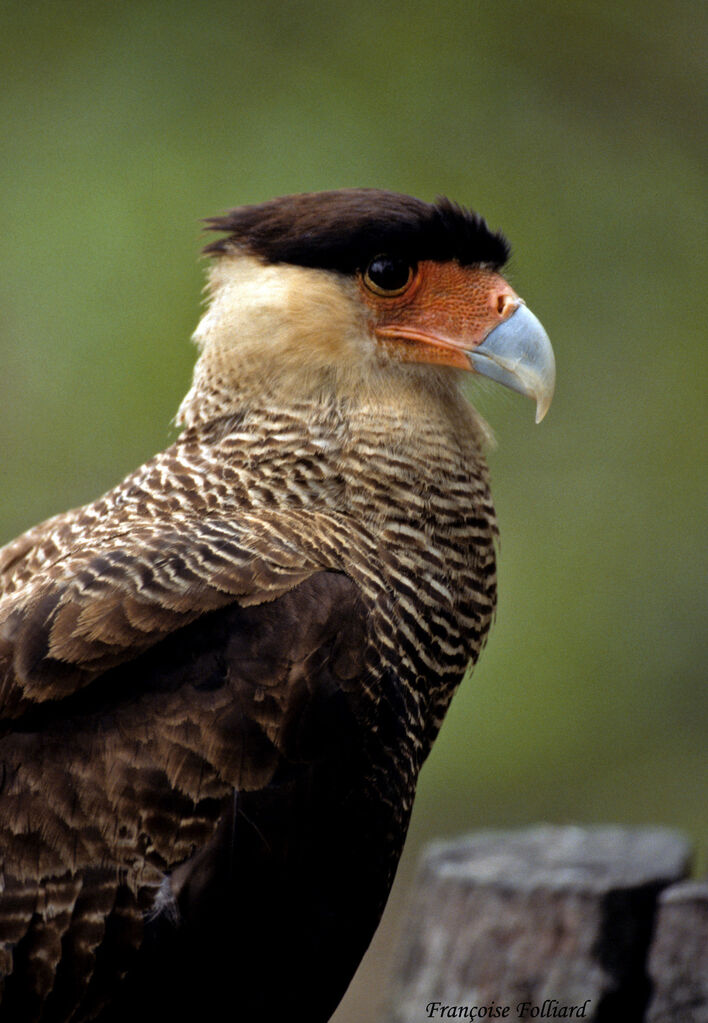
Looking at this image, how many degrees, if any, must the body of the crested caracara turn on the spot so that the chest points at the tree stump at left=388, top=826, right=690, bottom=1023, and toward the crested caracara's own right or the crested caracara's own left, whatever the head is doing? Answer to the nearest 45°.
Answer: approximately 45° to the crested caracara's own left

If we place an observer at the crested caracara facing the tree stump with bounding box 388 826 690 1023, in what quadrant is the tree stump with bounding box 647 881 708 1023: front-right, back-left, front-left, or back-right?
front-right

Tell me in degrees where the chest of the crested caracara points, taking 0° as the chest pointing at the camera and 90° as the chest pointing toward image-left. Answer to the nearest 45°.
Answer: approximately 270°

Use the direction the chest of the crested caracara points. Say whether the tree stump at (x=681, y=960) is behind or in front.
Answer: in front
